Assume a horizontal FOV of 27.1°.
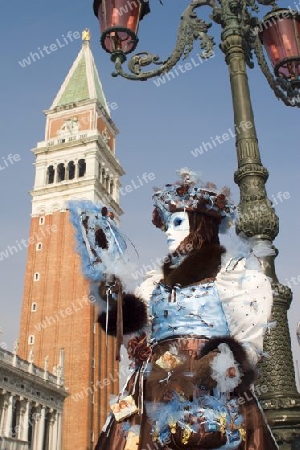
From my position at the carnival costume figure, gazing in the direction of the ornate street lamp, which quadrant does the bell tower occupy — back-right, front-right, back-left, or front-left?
front-left

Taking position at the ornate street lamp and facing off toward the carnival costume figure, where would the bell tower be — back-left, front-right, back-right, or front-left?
back-right

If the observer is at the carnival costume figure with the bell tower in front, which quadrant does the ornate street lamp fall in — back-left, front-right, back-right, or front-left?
front-right

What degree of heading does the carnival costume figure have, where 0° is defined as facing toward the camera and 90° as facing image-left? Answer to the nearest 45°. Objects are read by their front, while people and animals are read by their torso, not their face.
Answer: approximately 45°

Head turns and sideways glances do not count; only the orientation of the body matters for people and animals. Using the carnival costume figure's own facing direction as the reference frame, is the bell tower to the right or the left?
on its right
